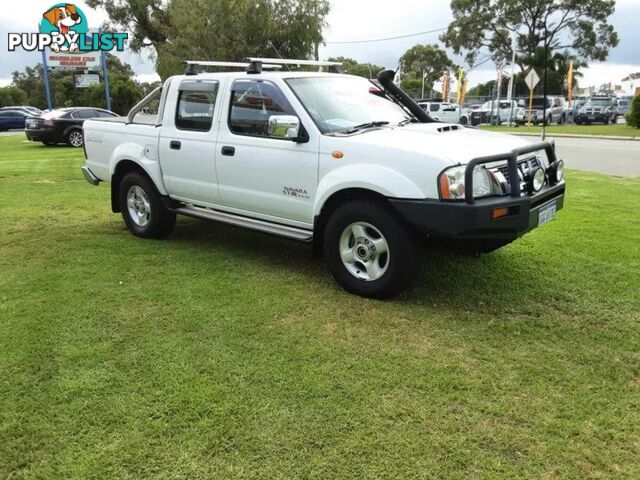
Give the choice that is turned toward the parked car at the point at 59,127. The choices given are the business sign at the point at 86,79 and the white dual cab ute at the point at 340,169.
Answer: the business sign

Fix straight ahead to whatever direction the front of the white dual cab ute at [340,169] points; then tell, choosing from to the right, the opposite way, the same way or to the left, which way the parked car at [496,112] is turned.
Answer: to the right

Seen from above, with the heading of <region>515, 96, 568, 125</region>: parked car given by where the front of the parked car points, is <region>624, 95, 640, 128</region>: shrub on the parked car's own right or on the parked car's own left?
on the parked car's own left

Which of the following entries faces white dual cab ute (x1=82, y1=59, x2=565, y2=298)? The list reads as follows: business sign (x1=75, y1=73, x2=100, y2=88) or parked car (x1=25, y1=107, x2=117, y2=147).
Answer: the business sign

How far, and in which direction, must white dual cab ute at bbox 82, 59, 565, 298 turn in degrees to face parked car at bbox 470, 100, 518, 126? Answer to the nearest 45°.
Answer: approximately 135° to its left

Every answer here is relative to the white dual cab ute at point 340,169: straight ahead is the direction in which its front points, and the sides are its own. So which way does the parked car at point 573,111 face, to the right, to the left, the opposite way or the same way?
to the right
